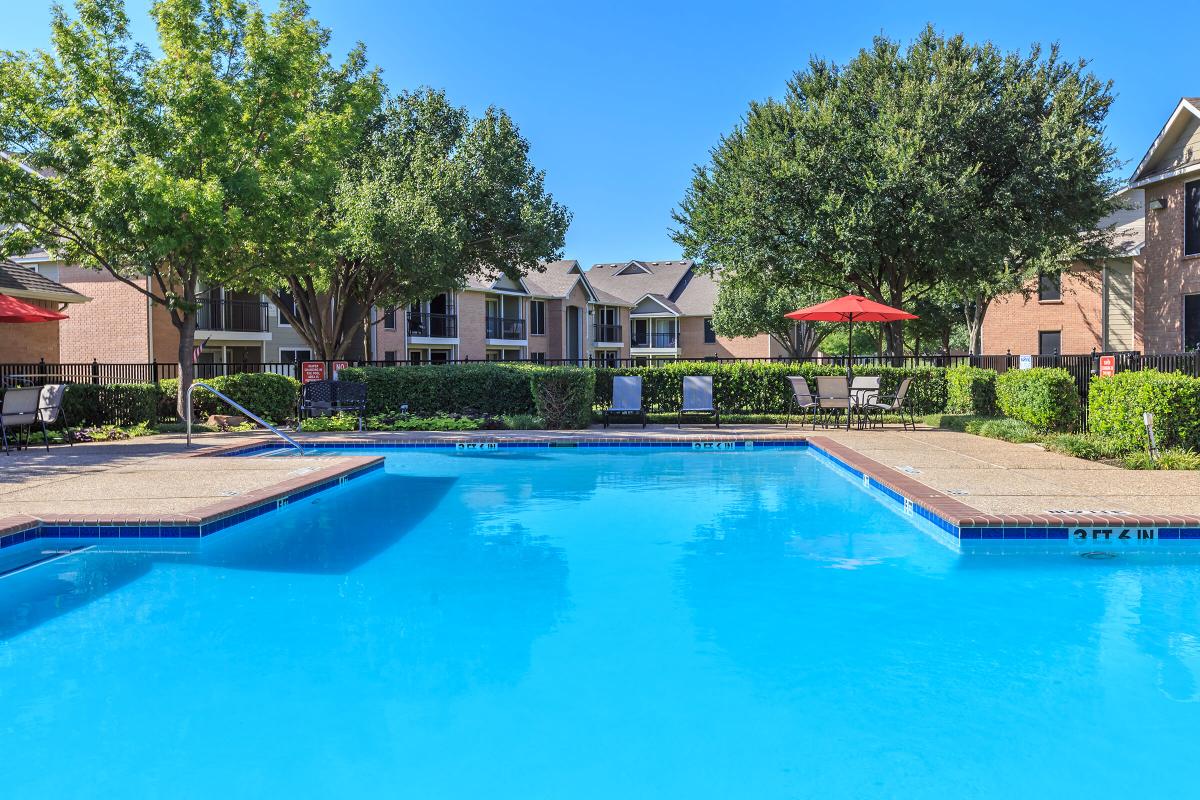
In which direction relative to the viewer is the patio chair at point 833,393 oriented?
away from the camera

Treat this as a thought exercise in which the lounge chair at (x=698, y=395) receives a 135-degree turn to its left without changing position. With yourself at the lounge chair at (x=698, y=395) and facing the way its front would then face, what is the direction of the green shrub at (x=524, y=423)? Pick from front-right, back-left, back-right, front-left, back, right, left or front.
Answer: back-left

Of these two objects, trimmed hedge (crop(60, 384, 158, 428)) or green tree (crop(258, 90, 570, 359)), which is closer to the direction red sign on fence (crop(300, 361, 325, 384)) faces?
the trimmed hedge

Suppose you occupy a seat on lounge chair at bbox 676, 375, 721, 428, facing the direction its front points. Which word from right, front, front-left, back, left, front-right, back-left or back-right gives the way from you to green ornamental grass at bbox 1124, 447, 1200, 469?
front-left

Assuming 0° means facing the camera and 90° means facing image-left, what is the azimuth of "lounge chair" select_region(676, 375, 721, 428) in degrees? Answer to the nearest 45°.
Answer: approximately 0°

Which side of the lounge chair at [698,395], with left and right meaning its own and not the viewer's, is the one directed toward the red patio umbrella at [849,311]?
left

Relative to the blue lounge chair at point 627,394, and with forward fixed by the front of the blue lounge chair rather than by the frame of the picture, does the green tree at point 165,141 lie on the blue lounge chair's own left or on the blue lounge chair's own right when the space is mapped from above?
on the blue lounge chair's own right

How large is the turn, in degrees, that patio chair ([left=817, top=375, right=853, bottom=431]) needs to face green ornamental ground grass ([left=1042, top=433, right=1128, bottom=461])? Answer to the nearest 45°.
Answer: approximately 135° to its right

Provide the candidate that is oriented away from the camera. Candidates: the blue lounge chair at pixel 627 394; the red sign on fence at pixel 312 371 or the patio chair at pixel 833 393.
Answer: the patio chair

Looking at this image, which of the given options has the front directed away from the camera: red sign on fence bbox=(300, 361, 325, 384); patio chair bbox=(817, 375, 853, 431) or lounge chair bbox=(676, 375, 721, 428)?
patio chair bbox=(817, 375, 853, 431)

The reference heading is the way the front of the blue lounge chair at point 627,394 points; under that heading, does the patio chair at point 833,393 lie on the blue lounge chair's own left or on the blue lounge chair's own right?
on the blue lounge chair's own left

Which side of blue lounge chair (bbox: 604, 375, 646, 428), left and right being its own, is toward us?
front

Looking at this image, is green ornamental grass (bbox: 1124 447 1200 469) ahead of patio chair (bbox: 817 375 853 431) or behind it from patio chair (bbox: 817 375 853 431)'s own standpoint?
behind

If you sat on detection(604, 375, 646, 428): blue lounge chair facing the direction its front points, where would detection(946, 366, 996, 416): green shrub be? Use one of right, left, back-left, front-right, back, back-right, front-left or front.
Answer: left

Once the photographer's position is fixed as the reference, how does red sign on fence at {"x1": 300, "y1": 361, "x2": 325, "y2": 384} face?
facing the viewer
